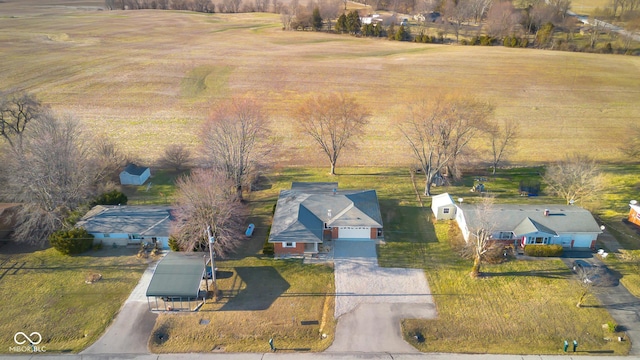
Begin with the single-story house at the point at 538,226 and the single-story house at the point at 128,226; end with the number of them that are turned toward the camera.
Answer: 2

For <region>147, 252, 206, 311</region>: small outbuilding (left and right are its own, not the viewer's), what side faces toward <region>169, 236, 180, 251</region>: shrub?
back

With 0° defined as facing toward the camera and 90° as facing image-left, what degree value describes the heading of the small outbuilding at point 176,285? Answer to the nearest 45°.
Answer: approximately 0°

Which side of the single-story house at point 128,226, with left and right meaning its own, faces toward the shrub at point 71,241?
right

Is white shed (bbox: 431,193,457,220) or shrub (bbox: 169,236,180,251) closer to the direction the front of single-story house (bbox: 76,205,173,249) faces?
the shrub

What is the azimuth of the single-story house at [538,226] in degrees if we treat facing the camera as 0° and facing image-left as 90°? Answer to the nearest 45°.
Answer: approximately 0°

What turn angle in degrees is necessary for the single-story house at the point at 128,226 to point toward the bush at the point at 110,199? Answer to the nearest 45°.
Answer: approximately 180°

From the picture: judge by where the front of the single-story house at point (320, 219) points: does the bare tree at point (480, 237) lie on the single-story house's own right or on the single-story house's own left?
on the single-story house's own left

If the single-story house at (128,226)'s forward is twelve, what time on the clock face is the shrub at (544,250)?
The shrub is roughly at 10 o'clock from the single-story house.

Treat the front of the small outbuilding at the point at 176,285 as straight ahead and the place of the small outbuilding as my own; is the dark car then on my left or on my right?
on my left

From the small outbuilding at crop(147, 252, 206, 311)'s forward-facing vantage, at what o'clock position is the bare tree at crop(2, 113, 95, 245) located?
The bare tree is roughly at 5 o'clock from the small outbuilding.
